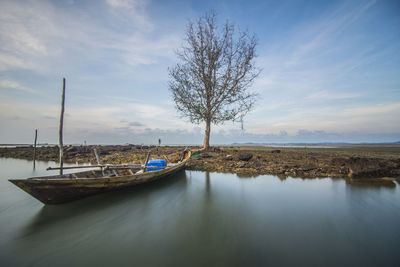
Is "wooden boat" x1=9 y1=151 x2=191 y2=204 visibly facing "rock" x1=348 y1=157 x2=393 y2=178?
no

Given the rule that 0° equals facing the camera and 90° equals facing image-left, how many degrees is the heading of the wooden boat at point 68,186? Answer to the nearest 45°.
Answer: approximately 45°
